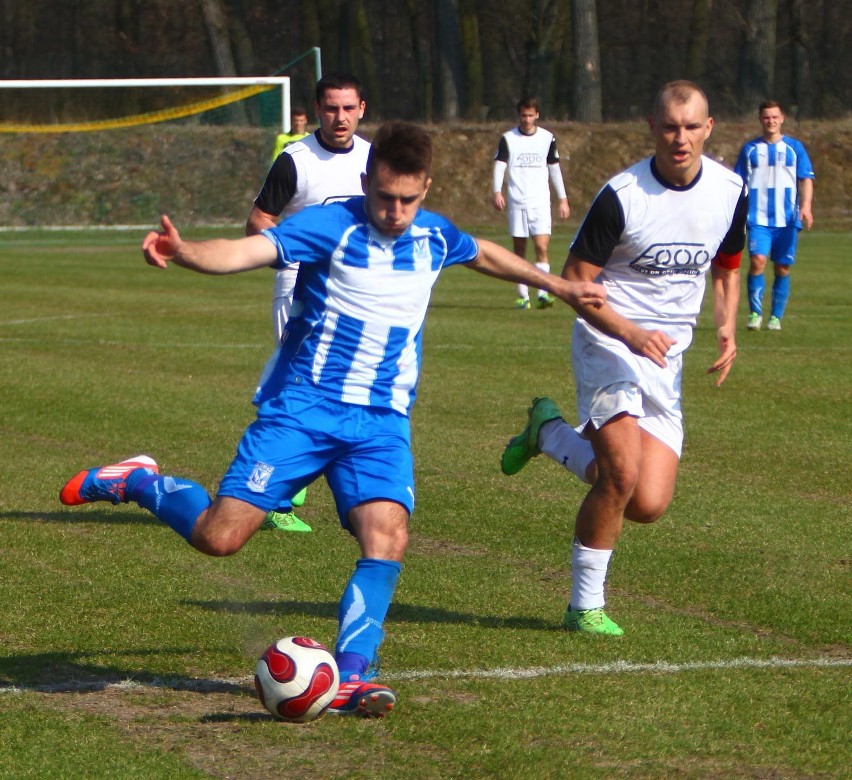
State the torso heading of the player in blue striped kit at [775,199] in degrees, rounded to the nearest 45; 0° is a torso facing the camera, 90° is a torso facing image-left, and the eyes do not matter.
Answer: approximately 0°

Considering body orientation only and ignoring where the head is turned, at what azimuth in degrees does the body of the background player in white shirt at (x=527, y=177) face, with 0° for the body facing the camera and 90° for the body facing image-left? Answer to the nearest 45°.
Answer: approximately 0°

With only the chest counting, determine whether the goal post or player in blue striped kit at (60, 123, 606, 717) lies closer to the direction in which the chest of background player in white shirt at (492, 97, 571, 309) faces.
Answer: the player in blue striped kit

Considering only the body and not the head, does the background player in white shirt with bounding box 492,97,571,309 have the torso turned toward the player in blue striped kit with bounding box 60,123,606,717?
yes

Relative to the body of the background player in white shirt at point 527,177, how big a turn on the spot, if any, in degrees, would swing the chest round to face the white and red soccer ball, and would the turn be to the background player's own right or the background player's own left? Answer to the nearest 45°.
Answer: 0° — they already face it
